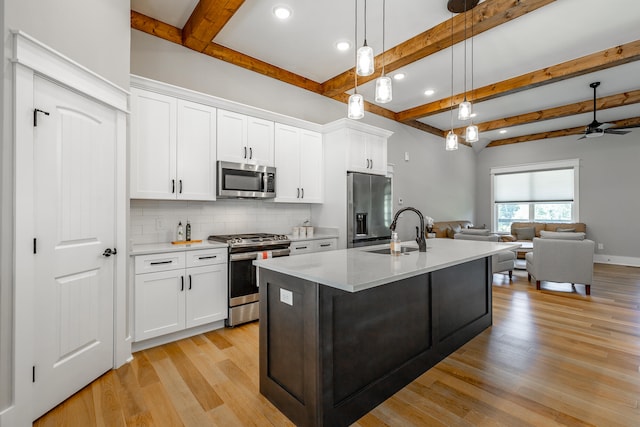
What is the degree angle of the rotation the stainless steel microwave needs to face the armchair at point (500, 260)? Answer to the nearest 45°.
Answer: approximately 45° to its left

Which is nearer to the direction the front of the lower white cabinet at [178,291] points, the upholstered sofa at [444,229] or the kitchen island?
the kitchen island

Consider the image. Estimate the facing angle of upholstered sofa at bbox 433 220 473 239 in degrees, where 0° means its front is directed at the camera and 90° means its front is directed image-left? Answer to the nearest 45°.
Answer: approximately 315°

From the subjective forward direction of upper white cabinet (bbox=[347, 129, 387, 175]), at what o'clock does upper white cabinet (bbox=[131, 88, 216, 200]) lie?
upper white cabinet (bbox=[131, 88, 216, 200]) is roughly at 3 o'clock from upper white cabinet (bbox=[347, 129, 387, 175]).

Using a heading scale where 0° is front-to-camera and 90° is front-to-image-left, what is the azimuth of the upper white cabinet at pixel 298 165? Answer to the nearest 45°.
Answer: approximately 315°

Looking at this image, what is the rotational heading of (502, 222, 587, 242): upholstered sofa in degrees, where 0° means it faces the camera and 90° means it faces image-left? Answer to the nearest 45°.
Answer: approximately 0°

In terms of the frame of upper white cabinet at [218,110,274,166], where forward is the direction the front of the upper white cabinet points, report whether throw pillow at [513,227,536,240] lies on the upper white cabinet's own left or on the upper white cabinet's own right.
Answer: on the upper white cabinet's own left

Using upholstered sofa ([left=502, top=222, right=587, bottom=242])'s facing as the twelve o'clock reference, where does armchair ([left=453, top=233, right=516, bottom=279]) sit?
The armchair is roughly at 12 o'clock from the upholstered sofa.

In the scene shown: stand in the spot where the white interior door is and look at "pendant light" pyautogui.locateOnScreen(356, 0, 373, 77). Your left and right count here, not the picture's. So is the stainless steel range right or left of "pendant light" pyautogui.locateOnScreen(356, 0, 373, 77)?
left
